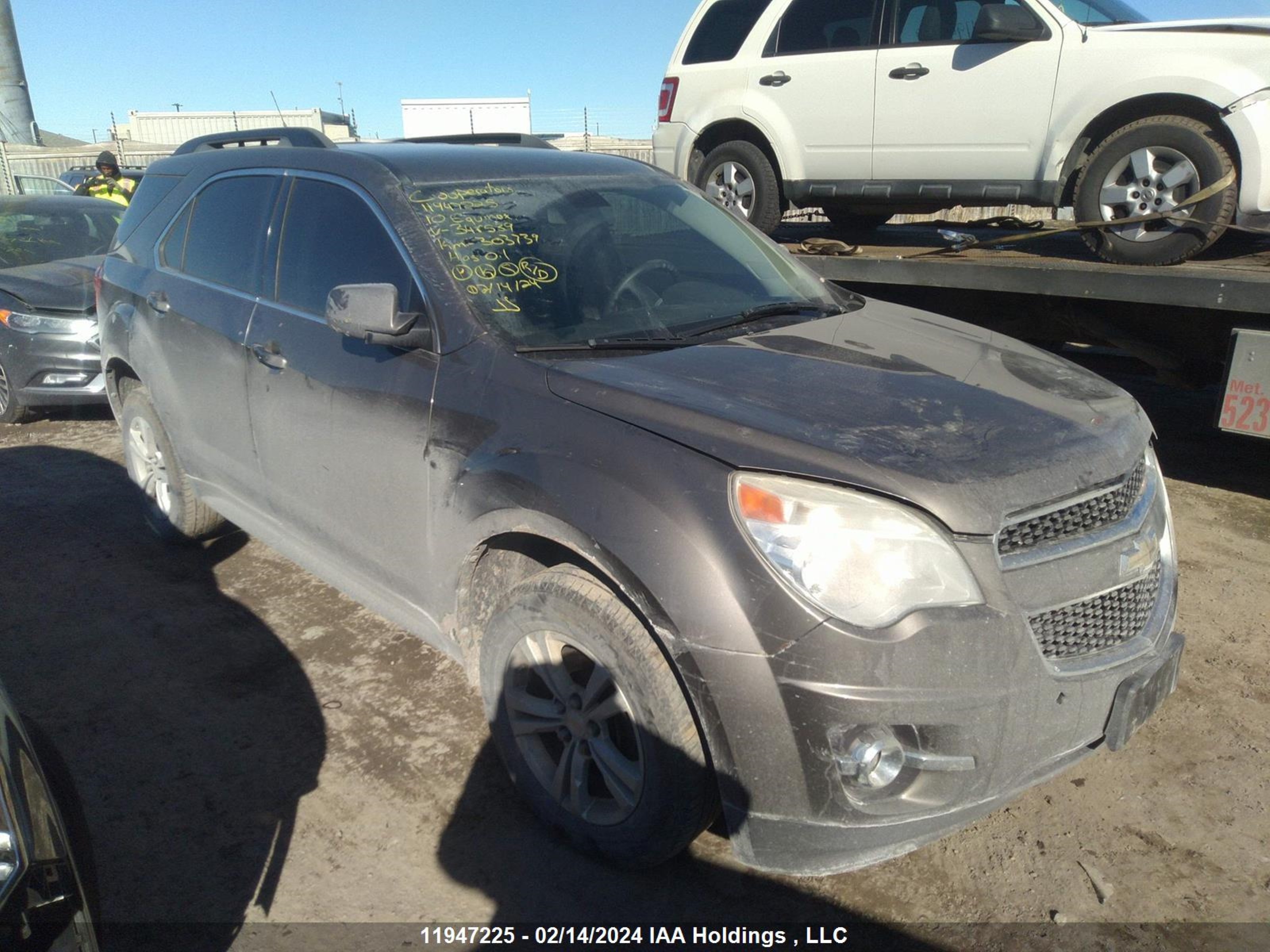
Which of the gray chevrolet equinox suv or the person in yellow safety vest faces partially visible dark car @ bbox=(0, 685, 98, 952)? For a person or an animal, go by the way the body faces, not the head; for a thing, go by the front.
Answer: the person in yellow safety vest

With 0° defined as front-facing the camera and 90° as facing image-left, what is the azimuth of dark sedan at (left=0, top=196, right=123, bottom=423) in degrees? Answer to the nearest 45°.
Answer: approximately 315°

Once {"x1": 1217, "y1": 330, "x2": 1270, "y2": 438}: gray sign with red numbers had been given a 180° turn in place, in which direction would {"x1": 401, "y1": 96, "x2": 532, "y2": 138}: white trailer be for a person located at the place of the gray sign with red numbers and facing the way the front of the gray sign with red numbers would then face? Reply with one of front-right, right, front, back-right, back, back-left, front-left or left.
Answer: front-left

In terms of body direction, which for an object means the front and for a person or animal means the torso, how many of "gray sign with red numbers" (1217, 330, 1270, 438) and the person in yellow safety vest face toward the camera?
2

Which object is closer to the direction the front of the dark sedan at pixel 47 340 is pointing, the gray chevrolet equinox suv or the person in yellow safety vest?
the gray chevrolet equinox suv

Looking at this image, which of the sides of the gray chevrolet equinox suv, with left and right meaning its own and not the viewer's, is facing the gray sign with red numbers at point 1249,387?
left

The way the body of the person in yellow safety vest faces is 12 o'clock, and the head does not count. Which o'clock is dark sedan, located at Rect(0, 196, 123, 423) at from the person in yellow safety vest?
The dark sedan is roughly at 12 o'clock from the person in yellow safety vest.

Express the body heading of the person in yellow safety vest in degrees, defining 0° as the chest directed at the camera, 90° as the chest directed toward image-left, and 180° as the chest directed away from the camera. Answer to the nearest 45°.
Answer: approximately 0°

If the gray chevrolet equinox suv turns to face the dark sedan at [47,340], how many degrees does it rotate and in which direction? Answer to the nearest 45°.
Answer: approximately 180°

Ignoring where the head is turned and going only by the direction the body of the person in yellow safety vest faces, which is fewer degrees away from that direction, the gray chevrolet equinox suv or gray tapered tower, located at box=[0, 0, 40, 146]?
the gray chevrolet equinox suv

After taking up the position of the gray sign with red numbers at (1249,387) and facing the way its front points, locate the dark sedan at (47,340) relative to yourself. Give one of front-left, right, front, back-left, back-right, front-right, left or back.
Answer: right

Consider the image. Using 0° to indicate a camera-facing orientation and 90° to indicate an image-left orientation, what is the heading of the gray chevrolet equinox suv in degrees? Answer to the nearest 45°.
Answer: approximately 315°

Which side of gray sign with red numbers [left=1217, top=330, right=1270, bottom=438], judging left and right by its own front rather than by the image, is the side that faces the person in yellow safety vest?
right

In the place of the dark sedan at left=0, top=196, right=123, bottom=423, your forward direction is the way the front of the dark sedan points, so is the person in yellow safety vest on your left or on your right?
on your left
